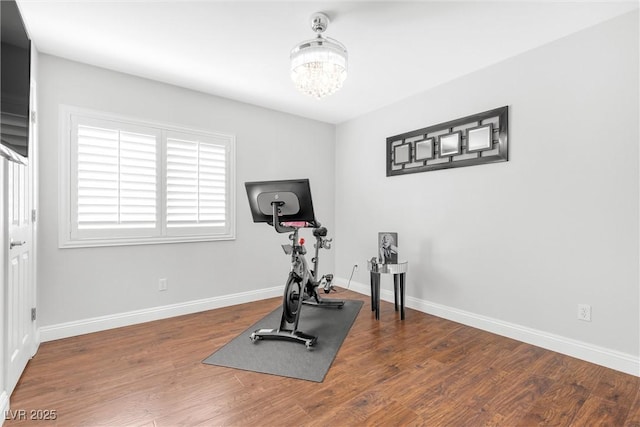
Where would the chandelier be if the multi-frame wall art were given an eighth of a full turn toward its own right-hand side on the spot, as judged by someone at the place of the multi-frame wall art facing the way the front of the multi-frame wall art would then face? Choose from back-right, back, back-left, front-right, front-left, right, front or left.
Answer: front-left

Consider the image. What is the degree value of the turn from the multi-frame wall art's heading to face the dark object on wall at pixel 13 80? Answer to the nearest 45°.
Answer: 0° — it already faces it

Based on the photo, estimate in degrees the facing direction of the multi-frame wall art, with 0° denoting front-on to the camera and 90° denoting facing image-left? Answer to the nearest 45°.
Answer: approximately 45°

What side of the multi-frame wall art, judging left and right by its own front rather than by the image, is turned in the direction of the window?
front

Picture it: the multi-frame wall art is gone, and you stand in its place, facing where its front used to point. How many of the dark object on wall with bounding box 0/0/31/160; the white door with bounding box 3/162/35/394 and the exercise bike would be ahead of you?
3

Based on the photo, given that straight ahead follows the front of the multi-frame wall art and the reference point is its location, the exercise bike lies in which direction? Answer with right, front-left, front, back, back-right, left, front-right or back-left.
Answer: front

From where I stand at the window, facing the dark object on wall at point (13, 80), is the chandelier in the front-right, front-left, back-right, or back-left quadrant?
front-left

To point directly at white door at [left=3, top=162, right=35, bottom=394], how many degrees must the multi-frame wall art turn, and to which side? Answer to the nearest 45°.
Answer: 0° — it already faces it

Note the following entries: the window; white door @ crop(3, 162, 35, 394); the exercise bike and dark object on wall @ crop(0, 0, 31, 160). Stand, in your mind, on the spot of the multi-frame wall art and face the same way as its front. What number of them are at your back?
0
